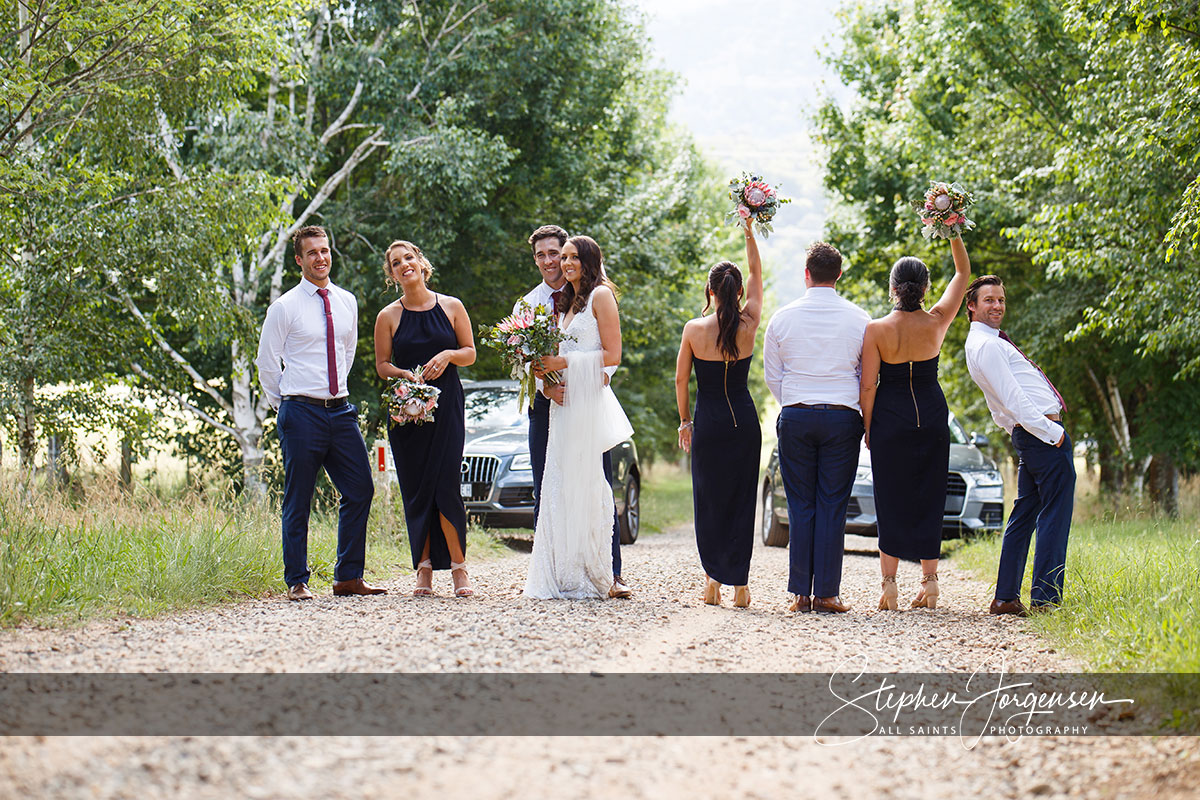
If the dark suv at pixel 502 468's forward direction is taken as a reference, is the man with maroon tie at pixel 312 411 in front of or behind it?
in front

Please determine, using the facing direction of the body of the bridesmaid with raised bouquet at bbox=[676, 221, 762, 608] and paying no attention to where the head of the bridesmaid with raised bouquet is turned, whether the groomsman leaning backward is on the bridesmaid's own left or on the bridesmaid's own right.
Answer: on the bridesmaid's own right

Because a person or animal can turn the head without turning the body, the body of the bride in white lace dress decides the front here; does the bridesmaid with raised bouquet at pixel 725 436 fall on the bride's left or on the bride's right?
on the bride's left

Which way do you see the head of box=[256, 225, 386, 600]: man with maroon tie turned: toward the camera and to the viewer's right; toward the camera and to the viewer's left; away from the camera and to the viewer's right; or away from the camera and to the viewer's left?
toward the camera and to the viewer's right

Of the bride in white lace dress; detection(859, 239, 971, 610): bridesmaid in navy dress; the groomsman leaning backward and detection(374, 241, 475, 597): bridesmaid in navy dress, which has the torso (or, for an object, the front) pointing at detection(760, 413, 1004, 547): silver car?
detection(859, 239, 971, 610): bridesmaid in navy dress

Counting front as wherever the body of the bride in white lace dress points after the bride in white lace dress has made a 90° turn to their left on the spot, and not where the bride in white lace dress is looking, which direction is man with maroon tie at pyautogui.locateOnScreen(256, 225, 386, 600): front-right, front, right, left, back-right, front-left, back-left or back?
back-right

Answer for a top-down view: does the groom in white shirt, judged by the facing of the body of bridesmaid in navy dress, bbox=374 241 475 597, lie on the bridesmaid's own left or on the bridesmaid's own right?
on the bridesmaid's own left

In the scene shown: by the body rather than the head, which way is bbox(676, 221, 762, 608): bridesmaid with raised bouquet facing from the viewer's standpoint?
away from the camera
